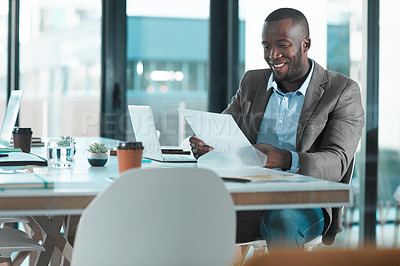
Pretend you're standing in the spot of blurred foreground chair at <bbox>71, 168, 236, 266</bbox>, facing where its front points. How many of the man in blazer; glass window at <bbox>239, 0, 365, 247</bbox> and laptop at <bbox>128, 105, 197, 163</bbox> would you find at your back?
0

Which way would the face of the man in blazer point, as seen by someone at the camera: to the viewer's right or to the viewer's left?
to the viewer's left

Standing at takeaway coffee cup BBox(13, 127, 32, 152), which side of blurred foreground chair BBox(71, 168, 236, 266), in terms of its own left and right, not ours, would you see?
front

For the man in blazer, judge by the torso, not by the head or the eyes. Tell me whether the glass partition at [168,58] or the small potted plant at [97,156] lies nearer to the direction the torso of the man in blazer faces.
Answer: the small potted plant

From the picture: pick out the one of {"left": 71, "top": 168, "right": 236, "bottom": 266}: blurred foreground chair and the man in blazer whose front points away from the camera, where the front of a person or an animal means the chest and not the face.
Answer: the blurred foreground chair

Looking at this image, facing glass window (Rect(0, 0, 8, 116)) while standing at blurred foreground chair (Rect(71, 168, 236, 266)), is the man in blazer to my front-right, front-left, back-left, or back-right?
front-right

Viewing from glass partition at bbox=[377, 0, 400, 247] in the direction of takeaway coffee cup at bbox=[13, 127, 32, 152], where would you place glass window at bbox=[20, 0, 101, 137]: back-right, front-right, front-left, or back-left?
front-right

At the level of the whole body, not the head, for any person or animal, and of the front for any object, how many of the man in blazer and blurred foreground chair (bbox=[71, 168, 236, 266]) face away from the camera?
1

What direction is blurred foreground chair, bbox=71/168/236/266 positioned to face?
away from the camera

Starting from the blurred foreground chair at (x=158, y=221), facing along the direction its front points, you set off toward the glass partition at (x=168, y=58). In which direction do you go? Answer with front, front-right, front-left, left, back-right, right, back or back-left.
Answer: front

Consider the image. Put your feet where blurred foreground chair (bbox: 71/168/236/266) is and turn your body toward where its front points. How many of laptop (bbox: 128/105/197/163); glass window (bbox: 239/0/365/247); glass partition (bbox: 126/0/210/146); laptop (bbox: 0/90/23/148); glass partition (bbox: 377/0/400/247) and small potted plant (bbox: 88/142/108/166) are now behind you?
0

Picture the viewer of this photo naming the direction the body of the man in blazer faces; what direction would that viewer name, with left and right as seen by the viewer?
facing the viewer and to the left of the viewer

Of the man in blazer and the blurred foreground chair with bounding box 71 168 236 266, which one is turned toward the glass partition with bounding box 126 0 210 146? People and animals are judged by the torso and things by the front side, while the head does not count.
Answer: the blurred foreground chair
